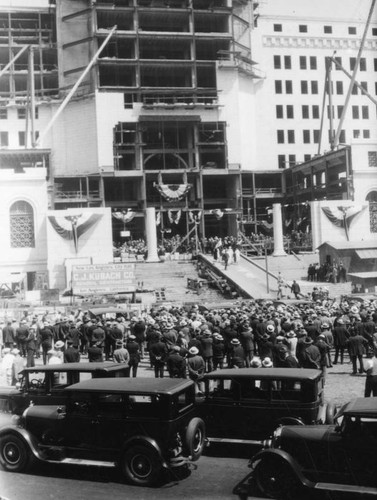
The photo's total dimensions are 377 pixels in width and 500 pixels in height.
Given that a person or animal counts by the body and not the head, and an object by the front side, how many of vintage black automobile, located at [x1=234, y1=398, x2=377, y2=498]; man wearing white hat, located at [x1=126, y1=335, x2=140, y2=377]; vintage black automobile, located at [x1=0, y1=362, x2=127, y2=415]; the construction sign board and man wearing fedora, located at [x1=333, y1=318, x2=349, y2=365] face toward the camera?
1

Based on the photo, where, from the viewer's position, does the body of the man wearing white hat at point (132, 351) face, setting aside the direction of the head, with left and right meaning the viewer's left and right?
facing away from the viewer

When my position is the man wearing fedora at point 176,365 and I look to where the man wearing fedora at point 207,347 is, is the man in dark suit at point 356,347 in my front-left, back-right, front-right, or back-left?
front-right

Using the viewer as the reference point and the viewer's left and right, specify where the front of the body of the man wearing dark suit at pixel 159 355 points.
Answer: facing away from the viewer

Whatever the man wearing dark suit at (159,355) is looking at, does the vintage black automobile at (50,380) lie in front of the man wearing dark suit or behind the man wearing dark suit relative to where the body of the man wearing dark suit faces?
behind

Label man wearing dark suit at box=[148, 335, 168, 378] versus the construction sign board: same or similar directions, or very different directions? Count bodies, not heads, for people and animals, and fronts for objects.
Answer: very different directions

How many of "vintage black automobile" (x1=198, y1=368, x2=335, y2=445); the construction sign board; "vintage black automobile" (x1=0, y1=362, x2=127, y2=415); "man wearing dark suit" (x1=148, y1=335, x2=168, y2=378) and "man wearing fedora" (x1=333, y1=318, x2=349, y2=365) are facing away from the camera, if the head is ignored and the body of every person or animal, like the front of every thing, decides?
2

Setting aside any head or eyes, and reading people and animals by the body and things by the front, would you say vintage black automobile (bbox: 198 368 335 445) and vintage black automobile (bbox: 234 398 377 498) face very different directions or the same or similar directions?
same or similar directions

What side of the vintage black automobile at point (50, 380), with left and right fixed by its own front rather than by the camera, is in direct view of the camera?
left

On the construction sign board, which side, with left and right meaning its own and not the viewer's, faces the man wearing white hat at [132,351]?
front

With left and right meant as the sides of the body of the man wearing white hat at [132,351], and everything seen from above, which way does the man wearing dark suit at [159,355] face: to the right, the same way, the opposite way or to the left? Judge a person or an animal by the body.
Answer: the same way

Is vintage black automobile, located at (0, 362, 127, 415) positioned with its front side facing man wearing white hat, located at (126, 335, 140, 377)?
no

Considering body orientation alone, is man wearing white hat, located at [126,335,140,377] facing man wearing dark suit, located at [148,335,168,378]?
no

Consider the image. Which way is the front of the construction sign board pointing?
toward the camera

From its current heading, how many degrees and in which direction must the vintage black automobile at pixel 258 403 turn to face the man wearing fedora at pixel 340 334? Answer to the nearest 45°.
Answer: approximately 90° to its right

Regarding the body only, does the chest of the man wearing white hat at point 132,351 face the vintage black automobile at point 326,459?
no

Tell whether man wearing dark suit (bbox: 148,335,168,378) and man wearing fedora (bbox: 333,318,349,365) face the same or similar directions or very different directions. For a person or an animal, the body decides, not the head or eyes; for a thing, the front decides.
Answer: same or similar directions

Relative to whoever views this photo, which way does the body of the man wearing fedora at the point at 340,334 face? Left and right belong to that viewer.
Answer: facing away from the viewer

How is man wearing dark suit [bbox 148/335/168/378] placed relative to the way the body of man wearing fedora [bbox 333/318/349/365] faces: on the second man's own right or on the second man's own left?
on the second man's own left

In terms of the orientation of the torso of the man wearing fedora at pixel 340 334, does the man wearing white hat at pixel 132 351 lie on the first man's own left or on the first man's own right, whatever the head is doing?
on the first man's own left

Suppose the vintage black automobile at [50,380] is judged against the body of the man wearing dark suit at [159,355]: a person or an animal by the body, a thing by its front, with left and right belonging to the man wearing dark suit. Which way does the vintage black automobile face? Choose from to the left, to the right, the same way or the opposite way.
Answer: to the left

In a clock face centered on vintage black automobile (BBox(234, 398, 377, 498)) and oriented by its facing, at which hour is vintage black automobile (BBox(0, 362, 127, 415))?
vintage black automobile (BBox(0, 362, 127, 415)) is roughly at 1 o'clock from vintage black automobile (BBox(234, 398, 377, 498)).

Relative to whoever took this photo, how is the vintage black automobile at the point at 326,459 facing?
facing to the left of the viewer

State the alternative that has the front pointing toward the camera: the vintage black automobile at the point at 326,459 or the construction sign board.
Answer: the construction sign board

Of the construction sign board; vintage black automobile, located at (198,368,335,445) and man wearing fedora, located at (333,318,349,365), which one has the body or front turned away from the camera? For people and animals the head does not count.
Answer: the man wearing fedora
